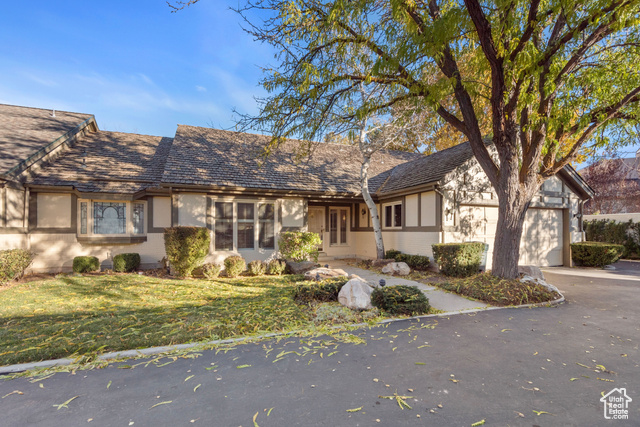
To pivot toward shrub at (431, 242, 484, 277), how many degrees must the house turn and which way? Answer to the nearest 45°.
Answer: approximately 90° to its left

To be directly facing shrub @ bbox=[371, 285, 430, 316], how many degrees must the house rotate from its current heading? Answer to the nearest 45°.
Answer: approximately 45° to its left

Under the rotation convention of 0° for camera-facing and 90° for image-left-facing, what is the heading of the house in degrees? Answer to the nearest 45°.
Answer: approximately 0°

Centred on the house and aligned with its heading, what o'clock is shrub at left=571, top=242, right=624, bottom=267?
The shrub is roughly at 9 o'clock from the house.

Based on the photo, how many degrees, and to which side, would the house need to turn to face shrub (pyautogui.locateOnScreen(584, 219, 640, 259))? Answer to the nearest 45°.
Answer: approximately 90° to its left

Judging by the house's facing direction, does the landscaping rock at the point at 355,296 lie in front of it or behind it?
in front

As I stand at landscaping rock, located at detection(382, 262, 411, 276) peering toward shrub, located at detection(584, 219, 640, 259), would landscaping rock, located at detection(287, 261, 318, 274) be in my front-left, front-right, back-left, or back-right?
back-left
